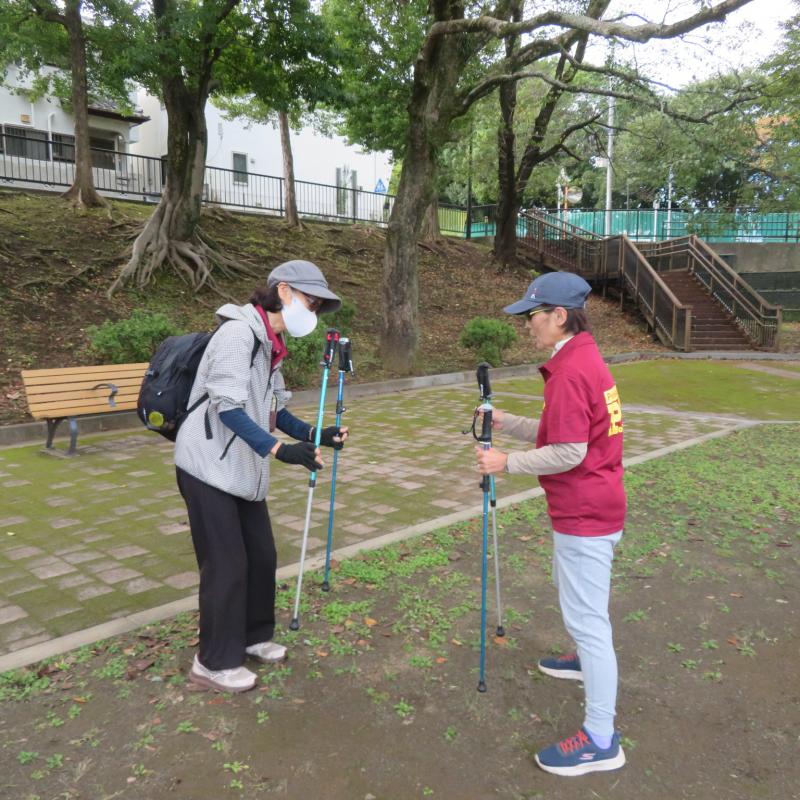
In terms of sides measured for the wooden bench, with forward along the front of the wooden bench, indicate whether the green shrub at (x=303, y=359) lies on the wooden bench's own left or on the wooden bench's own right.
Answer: on the wooden bench's own left

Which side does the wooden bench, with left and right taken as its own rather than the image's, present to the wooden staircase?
left

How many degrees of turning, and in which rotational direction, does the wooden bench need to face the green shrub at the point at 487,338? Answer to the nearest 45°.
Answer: approximately 90° to its left

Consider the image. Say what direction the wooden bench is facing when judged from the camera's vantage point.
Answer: facing the viewer and to the right of the viewer

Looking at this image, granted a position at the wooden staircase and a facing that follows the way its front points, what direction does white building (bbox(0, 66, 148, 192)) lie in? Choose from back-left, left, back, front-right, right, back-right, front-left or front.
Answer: right

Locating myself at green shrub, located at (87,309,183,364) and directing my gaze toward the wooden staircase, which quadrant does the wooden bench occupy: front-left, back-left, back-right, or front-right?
back-right

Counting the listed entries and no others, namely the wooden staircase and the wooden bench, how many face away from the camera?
0

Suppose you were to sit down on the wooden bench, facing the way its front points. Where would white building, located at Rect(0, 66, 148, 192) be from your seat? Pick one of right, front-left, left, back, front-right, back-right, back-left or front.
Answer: back-left

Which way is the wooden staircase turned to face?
toward the camera

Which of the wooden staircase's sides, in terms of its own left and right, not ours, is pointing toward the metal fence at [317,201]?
right

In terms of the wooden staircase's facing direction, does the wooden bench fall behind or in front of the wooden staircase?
in front

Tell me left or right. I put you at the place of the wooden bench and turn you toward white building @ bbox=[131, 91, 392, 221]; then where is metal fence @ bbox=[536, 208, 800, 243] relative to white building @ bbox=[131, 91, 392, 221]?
right
